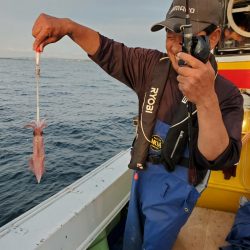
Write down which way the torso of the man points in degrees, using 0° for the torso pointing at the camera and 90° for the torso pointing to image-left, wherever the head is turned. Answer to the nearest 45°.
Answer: approximately 45°
